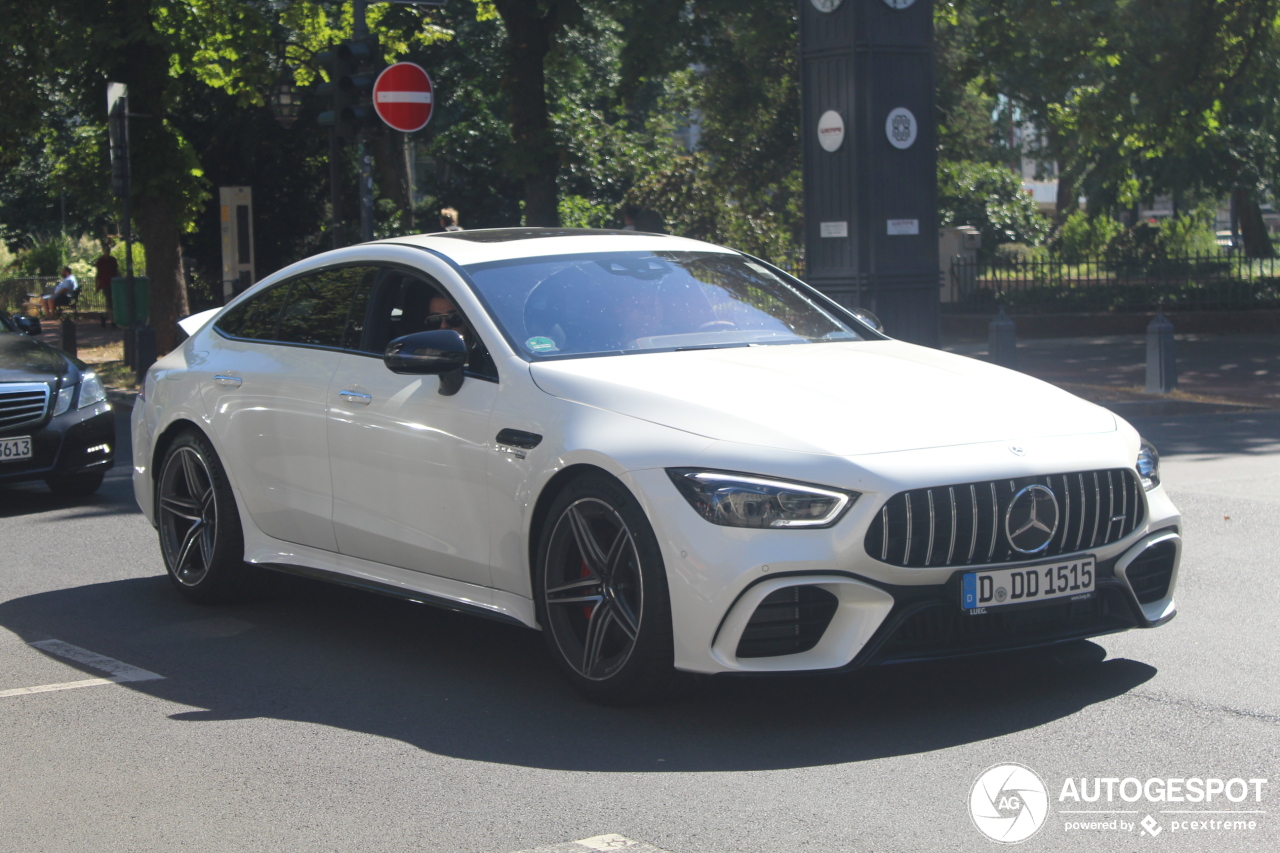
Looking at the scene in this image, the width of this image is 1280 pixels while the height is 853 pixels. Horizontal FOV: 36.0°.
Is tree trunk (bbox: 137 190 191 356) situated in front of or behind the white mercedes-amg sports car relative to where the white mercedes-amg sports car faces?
behind

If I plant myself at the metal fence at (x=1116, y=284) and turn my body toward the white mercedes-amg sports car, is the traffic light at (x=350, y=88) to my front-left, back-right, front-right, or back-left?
front-right

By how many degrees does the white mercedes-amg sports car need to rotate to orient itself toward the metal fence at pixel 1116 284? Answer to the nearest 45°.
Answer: approximately 135° to its left

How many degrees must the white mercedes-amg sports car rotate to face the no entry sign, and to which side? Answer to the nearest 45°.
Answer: approximately 135° to its left

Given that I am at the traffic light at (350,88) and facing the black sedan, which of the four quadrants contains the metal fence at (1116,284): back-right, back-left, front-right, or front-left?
back-left

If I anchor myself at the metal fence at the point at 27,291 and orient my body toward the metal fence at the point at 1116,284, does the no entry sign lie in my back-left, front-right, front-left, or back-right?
front-right

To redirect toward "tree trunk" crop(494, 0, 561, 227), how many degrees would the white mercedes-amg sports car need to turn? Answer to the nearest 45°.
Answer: approximately 135° to its left

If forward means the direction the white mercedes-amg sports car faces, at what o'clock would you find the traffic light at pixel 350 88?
The traffic light is roughly at 7 o'clock from the white mercedes-amg sports car.

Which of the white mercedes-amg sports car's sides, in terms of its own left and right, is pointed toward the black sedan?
back

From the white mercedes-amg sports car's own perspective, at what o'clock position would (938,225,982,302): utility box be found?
The utility box is roughly at 8 o'clock from the white mercedes-amg sports car.

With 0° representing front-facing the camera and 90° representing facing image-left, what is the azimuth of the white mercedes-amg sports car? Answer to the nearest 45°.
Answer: approximately 315°
